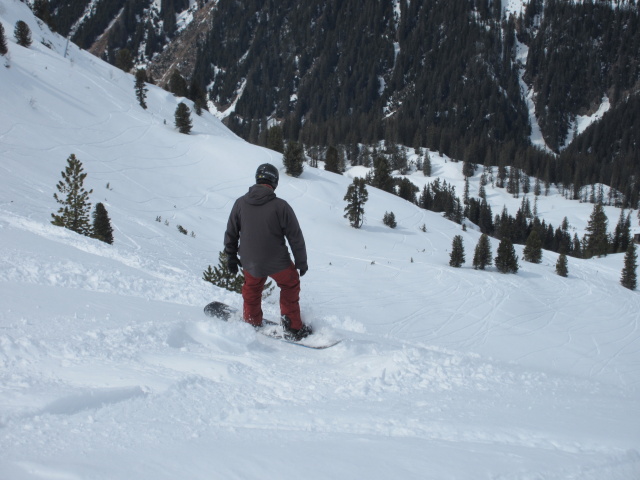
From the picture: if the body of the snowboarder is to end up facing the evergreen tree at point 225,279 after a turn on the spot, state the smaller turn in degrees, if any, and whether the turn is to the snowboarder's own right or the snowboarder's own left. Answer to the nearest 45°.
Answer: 0° — they already face it

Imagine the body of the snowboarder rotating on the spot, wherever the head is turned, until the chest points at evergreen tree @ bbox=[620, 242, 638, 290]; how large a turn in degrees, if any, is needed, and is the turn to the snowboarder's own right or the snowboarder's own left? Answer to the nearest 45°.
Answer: approximately 45° to the snowboarder's own right

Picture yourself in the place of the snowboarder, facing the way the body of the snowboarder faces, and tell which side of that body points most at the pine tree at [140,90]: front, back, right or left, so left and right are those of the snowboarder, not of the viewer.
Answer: front

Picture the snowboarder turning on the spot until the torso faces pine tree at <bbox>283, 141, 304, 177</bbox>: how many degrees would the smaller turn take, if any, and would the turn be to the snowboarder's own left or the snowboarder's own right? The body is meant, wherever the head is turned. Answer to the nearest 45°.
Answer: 0° — they already face it

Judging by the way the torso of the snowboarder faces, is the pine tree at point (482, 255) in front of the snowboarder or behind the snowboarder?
in front

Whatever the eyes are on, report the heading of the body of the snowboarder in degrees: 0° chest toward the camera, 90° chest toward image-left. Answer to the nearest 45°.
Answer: approximately 180°

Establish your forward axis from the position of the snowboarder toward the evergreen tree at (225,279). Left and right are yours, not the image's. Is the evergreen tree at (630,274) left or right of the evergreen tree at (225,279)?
right

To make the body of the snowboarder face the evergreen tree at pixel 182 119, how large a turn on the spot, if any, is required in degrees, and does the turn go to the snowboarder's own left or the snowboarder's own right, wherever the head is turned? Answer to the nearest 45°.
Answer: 0° — they already face it

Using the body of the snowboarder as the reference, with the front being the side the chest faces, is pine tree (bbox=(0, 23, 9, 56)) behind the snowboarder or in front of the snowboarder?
in front
